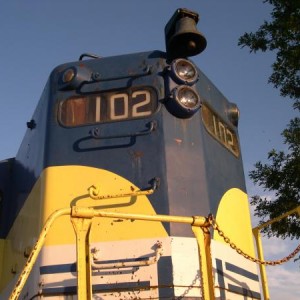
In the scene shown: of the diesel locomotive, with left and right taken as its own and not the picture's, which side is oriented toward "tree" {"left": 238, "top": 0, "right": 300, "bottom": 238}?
left

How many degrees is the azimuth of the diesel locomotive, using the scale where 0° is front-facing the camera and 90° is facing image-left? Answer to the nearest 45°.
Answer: approximately 315°
